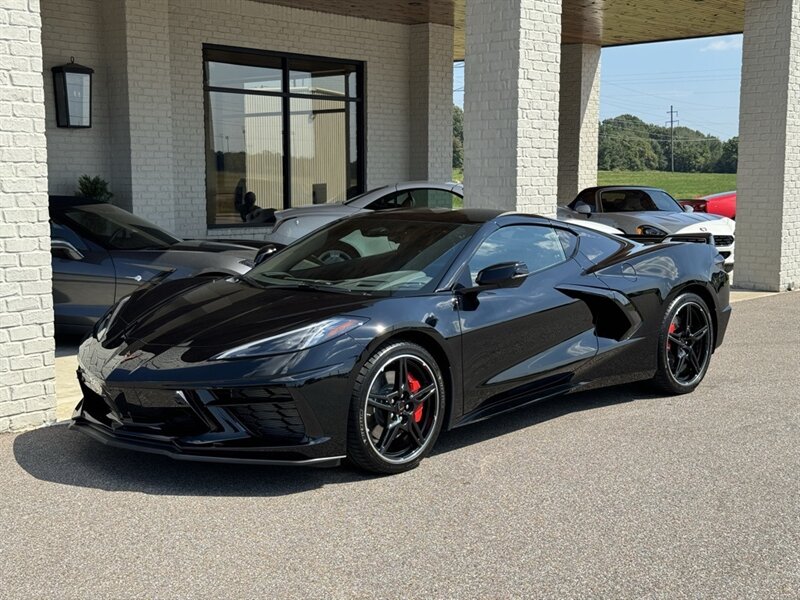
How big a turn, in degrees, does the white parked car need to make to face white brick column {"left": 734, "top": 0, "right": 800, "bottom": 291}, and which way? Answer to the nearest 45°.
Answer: approximately 45° to its left

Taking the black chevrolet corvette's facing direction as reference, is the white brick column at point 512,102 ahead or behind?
behind

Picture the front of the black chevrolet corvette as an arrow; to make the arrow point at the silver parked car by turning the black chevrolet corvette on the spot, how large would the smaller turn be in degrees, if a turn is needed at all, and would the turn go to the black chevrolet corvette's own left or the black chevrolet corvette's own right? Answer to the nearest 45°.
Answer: approximately 135° to the black chevrolet corvette's own right

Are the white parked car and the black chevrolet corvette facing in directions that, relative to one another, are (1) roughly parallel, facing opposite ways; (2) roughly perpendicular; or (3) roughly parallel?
roughly perpendicular

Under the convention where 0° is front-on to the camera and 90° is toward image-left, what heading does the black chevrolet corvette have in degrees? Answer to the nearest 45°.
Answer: approximately 45°

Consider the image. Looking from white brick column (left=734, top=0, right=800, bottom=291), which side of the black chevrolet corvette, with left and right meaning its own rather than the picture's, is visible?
back

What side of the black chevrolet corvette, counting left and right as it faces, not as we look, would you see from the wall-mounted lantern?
right

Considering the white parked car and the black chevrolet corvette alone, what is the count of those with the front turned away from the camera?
0

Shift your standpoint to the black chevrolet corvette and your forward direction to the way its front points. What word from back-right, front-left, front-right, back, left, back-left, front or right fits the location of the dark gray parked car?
right

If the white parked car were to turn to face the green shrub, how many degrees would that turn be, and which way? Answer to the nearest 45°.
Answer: approximately 135° to its right

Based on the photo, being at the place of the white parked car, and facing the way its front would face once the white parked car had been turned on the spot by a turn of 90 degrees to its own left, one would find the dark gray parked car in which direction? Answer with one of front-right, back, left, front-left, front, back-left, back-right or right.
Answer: back

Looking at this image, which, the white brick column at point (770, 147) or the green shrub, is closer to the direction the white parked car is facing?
the white brick column

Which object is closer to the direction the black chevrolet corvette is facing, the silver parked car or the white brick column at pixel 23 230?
the white brick column
